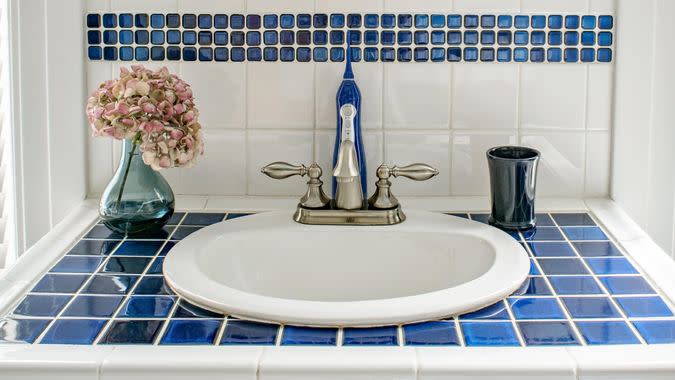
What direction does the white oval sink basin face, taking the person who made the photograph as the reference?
facing the viewer
